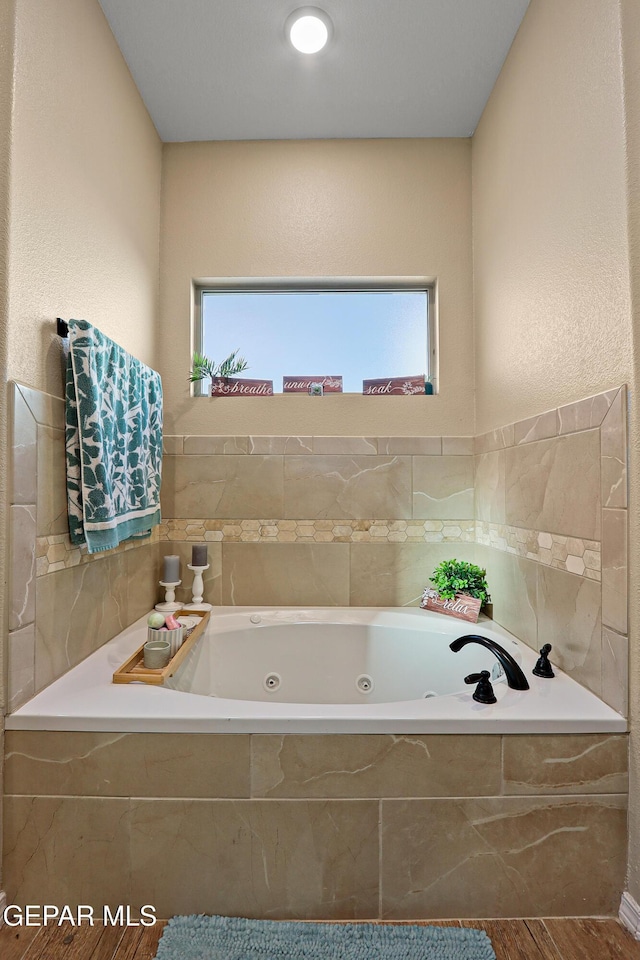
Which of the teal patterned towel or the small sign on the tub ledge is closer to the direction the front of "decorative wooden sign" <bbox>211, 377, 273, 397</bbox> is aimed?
the teal patterned towel

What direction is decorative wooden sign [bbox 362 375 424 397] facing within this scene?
toward the camera

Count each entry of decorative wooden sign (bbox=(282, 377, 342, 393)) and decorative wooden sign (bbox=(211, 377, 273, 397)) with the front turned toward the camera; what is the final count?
2

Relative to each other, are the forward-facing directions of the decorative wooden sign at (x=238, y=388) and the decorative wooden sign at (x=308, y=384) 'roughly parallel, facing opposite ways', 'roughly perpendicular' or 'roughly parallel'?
roughly parallel

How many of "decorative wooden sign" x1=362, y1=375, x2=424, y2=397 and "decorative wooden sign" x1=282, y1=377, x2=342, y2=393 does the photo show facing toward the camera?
2

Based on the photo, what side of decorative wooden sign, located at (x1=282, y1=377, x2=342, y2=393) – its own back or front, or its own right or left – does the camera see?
front

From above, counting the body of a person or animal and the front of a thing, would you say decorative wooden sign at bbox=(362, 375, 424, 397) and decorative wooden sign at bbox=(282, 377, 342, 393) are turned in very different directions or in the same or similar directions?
same or similar directions
